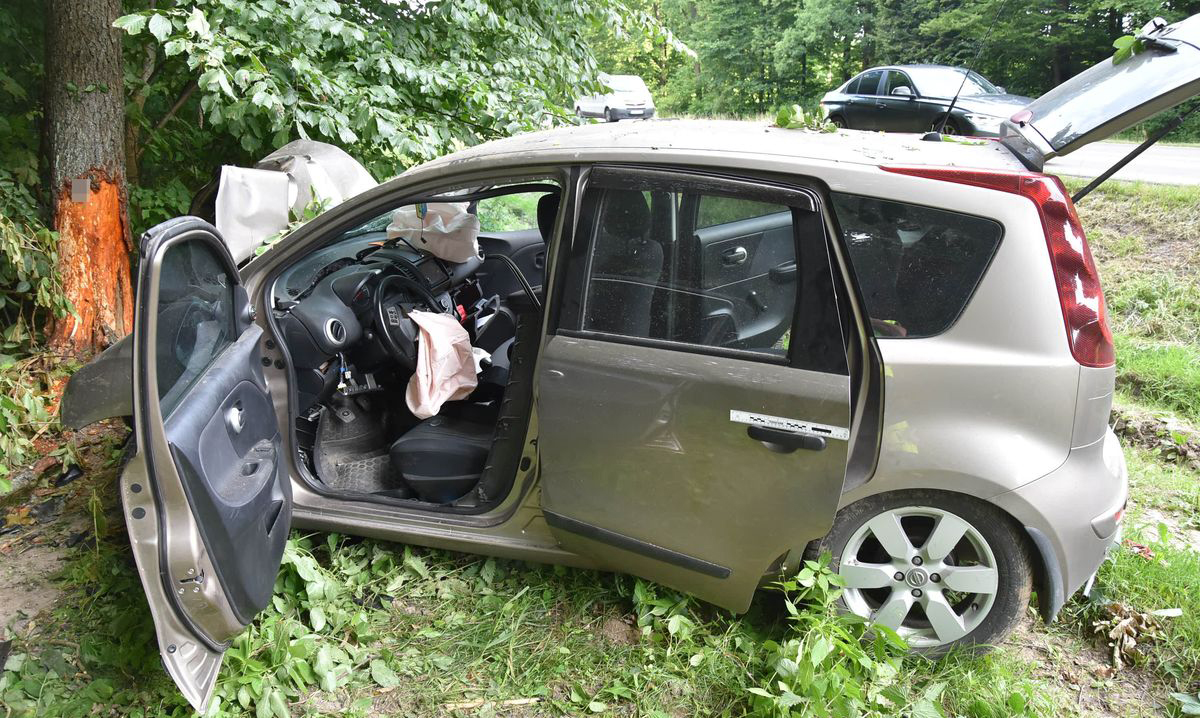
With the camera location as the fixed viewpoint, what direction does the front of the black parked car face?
facing the viewer and to the right of the viewer

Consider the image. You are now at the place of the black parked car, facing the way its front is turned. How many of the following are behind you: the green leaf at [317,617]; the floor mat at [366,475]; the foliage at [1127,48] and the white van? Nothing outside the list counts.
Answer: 1

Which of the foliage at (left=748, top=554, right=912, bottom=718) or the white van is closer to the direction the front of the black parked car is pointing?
the foliage

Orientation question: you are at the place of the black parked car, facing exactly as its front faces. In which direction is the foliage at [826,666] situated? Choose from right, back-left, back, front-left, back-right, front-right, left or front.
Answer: front-right

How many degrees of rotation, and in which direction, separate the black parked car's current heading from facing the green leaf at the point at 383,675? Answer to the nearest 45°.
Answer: approximately 45° to its right

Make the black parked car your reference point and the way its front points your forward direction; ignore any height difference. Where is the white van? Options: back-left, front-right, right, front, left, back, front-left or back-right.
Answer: back
